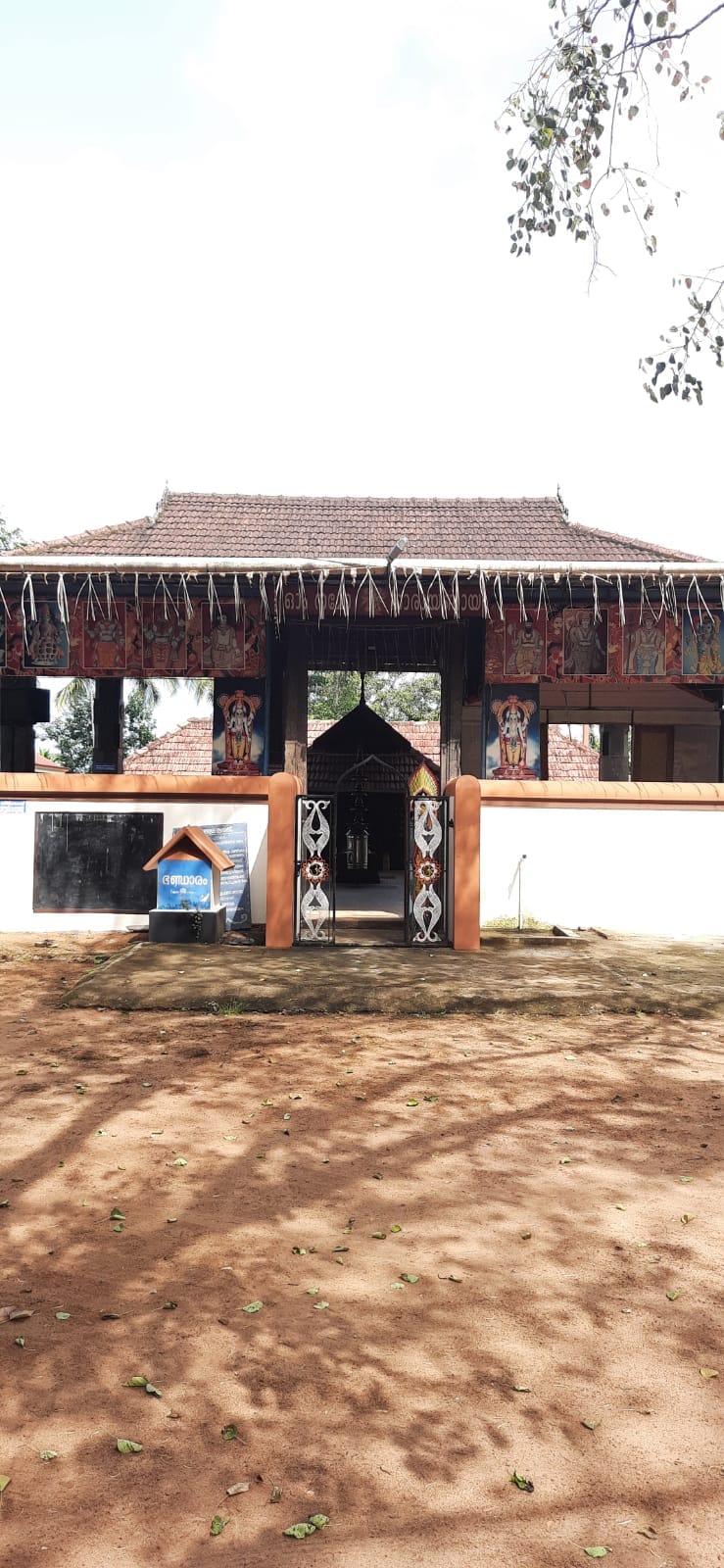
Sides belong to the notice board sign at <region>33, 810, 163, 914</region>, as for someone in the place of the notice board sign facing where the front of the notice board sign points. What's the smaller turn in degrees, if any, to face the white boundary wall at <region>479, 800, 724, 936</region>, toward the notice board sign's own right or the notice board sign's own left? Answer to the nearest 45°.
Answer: approximately 90° to the notice board sign's own left

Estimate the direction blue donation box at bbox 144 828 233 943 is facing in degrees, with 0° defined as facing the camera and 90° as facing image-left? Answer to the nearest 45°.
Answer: approximately 0°

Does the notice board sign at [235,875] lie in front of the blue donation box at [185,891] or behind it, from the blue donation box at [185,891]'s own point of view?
behind

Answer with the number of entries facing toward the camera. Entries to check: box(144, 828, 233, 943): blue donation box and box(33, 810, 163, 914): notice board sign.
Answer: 2

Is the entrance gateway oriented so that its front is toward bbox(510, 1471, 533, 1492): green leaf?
yes

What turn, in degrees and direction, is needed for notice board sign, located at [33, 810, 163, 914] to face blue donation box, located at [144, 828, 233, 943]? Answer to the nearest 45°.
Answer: approximately 45° to its left

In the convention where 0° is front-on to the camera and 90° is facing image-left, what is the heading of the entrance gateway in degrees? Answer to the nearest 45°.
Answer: approximately 0°

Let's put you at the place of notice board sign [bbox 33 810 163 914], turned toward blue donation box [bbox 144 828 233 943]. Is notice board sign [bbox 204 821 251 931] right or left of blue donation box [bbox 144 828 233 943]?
left

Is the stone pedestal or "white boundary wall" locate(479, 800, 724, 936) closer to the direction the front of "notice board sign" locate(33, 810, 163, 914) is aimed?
the stone pedestal

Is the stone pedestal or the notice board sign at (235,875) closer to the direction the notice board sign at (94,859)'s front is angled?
the stone pedestal

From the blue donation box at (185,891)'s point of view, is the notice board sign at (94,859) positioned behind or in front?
behind
